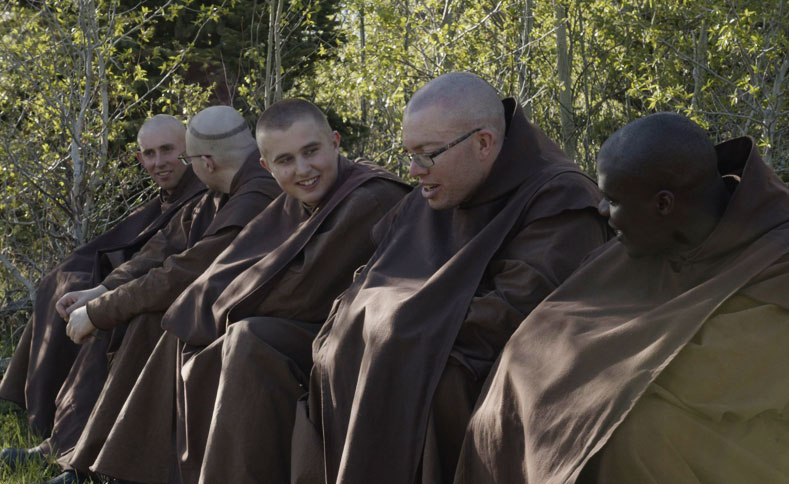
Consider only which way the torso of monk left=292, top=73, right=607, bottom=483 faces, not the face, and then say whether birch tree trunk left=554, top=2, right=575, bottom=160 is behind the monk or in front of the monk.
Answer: behind

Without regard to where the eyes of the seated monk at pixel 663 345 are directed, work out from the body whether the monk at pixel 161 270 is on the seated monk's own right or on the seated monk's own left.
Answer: on the seated monk's own right

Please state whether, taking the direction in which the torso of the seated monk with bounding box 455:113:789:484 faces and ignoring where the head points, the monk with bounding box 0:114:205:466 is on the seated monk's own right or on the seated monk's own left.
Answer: on the seated monk's own right

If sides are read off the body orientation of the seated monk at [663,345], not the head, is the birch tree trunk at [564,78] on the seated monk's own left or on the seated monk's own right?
on the seated monk's own right

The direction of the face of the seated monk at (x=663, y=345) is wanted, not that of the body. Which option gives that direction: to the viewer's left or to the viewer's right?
to the viewer's left

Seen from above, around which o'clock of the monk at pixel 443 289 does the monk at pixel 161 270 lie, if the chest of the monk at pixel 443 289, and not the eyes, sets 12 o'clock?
the monk at pixel 161 270 is roughly at 3 o'clock from the monk at pixel 443 289.

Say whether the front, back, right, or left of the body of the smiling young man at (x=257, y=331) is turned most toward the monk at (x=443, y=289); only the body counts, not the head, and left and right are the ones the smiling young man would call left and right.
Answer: left

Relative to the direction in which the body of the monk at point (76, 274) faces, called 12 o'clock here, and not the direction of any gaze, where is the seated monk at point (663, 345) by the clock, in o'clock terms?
The seated monk is roughly at 10 o'clock from the monk.

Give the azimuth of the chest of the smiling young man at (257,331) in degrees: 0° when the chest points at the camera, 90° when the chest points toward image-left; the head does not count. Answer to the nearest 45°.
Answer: approximately 45°

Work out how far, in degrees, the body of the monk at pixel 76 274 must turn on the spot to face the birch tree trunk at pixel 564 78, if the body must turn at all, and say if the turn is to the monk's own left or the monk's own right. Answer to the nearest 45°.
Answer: approximately 135° to the monk's own left

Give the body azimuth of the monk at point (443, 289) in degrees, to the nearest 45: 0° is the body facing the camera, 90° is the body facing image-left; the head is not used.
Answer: approximately 45°

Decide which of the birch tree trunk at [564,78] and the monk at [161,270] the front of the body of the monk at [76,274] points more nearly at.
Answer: the monk

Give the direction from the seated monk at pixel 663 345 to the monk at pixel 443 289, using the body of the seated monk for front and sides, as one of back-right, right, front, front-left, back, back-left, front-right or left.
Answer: right
